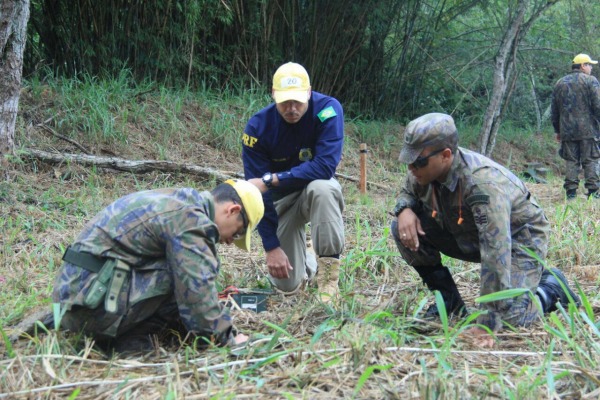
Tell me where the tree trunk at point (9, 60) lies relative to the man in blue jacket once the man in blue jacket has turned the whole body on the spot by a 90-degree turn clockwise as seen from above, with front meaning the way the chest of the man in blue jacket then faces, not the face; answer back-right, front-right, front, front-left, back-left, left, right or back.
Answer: front-right

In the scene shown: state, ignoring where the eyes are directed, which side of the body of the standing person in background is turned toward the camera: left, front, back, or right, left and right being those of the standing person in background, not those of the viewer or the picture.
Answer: back

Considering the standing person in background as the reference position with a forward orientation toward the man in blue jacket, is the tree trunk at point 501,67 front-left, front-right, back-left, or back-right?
back-right

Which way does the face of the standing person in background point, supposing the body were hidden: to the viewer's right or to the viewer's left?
to the viewer's right

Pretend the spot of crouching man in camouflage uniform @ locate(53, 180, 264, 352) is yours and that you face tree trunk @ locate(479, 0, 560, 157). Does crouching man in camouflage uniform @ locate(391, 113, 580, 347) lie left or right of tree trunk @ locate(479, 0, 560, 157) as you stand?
right

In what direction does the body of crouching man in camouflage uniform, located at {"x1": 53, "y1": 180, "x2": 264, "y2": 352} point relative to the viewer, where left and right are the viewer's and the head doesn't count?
facing to the right of the viewer

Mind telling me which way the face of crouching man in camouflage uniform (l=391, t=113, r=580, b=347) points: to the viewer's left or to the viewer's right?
to the viewer's left

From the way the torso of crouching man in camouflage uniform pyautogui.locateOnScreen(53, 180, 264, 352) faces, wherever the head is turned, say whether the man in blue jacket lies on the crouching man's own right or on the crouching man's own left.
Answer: on the crouching man's own left
